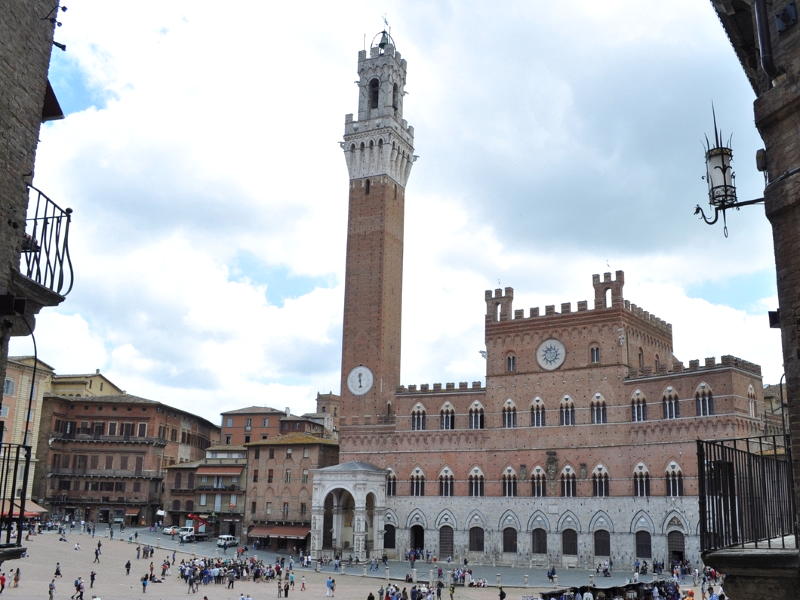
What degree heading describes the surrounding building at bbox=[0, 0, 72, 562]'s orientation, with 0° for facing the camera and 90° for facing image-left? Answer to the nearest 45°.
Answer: approximately 270°

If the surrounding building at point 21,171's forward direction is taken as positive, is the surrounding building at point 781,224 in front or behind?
in front
